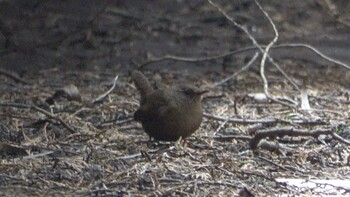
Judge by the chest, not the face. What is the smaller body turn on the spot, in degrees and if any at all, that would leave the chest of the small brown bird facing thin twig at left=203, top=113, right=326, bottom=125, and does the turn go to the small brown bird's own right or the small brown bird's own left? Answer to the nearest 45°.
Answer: approximately 45° to the small brown bird's own left

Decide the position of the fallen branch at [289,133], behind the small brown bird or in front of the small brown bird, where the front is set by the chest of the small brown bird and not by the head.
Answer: in front

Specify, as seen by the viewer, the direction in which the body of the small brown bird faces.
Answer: to the viewer's right
